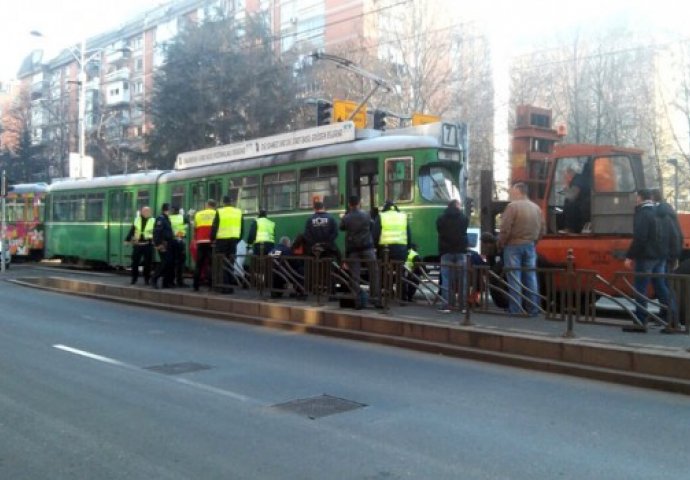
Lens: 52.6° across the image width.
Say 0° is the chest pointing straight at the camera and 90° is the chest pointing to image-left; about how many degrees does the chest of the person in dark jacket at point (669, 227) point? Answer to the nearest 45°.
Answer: approximately 90°

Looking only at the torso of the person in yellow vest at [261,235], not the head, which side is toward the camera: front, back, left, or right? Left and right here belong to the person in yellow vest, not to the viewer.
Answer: back

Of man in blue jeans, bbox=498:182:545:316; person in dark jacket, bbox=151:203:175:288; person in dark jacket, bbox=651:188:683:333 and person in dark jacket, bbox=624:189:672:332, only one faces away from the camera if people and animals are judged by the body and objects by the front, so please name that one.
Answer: the man in blue jeans

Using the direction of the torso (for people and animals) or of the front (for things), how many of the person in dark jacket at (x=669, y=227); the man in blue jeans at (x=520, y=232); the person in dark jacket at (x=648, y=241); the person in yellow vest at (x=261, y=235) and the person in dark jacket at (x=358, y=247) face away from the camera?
3

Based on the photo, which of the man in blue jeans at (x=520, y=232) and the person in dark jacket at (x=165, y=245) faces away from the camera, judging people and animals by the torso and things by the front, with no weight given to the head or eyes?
the man in blue jeans

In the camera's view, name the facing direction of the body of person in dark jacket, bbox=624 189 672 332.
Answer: to the viewer's left

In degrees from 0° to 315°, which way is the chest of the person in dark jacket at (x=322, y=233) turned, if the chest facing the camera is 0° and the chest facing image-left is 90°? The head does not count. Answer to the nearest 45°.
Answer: approximately 180°

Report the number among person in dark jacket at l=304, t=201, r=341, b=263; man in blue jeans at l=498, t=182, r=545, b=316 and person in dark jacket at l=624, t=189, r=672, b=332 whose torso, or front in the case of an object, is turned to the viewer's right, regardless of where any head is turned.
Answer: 0

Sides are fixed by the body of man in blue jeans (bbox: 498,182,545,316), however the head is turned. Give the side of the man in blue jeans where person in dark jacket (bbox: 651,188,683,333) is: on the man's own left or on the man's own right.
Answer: on the man's own right

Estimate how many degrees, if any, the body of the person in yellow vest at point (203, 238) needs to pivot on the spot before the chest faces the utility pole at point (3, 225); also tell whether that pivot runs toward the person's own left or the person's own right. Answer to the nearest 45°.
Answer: approximately 90° to the person's own left
